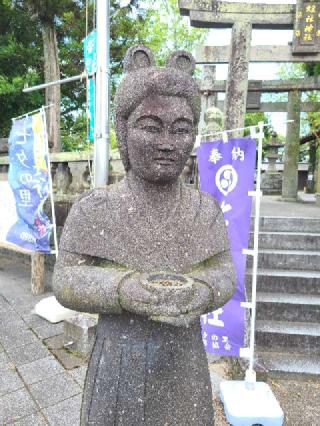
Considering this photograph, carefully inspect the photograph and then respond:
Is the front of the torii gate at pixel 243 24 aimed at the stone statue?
yes

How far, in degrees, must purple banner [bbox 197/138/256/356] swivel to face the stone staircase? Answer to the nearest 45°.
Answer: approximately 135° to its left

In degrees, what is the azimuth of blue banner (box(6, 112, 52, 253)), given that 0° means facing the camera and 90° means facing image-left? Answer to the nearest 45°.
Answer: approximately 0°

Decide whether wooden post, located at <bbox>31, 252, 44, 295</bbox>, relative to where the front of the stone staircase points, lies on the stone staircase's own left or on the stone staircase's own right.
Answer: on the stone staircase's own right

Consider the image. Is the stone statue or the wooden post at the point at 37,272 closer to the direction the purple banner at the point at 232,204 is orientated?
the stone statue
